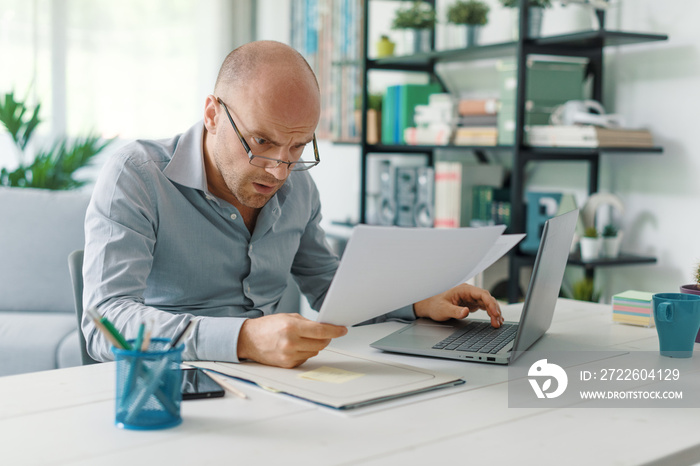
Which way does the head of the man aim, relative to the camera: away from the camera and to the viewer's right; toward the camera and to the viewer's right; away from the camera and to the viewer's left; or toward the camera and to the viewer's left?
toward the camera and to the viewer's right

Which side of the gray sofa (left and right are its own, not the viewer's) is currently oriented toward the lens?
front

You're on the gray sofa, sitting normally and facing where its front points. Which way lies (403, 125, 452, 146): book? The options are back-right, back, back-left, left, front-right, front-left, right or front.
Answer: left

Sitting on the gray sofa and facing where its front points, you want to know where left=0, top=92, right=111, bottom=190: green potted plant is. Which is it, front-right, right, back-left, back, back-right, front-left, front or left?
back

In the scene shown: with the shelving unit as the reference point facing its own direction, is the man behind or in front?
in front

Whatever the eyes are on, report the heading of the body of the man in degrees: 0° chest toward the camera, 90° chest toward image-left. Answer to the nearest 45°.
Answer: approximately 315°

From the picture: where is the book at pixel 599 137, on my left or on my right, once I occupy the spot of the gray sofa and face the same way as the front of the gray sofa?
on my left

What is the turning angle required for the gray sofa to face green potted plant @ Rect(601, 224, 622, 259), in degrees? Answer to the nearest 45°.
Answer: approximately 45° to its left

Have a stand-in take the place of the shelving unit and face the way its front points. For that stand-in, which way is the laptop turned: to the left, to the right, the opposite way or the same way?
to the right

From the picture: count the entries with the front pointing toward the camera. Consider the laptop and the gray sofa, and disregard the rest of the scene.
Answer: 1

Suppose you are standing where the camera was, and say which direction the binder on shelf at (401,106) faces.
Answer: facing the viewer and to the left of the viewer

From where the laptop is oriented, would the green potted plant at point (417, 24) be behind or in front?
in front

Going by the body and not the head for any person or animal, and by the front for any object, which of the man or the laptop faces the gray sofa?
the laptop

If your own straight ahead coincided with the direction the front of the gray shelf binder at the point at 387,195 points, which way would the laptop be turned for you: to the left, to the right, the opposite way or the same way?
to the right

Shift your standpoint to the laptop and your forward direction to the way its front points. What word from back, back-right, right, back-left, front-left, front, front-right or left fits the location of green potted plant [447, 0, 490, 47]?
front-right
